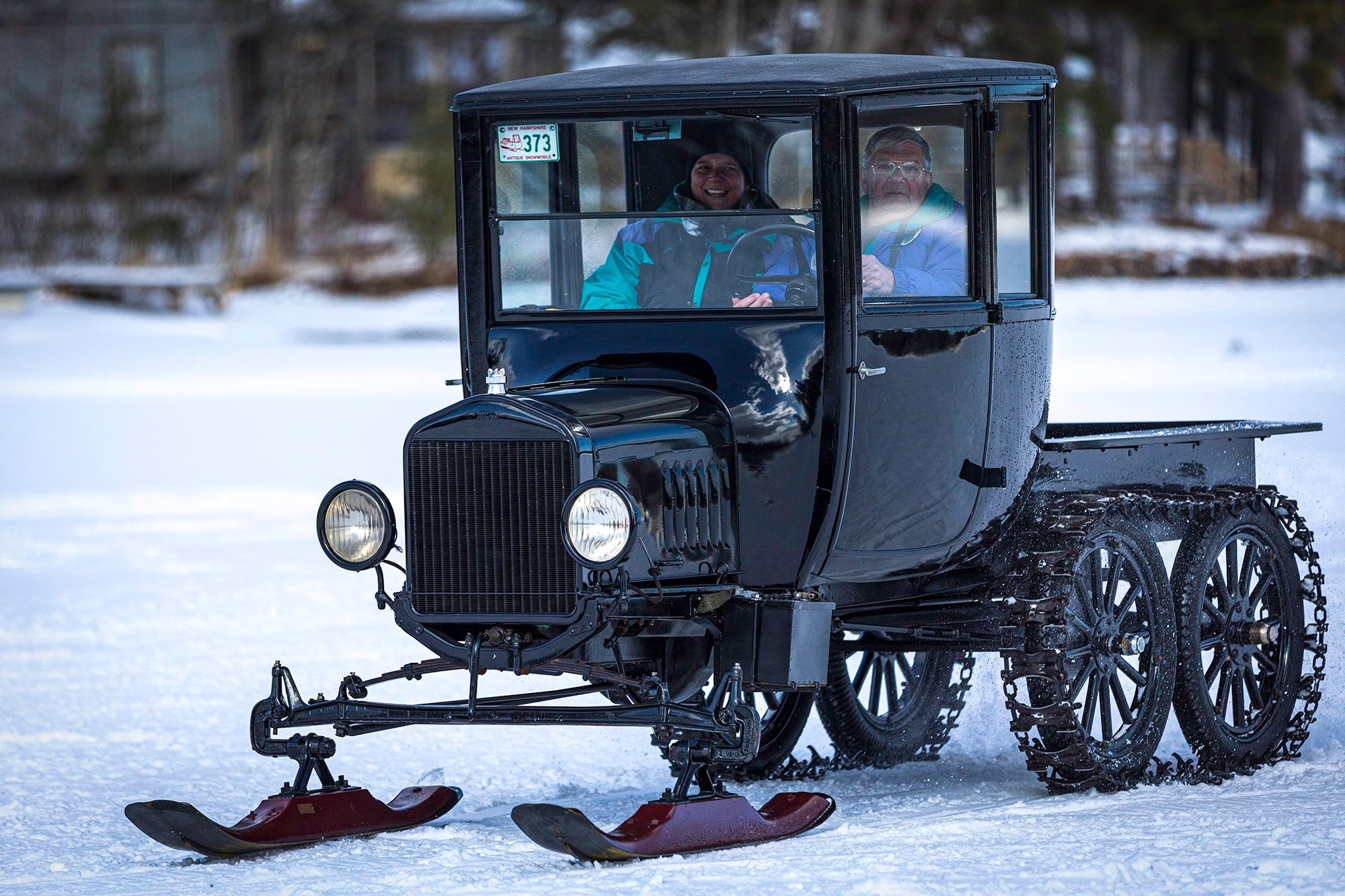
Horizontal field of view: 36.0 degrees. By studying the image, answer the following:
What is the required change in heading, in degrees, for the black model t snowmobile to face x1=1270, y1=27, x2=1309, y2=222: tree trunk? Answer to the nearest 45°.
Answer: approximately 135° to its right

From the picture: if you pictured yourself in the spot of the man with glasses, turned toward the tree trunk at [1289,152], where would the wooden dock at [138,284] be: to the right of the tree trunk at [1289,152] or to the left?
left

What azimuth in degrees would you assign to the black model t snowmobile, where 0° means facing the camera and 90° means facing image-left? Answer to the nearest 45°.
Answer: approximately 45°

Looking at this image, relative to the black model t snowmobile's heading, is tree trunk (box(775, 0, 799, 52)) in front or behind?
behind

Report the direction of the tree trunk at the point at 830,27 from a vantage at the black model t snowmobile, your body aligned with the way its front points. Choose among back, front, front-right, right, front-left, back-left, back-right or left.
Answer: back-right

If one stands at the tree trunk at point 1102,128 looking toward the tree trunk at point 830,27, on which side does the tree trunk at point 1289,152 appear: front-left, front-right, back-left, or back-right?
back-left

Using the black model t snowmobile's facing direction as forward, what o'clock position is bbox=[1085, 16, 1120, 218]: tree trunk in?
The tree trunk is roughly at 5 o'clock from the black model t snowmobile.

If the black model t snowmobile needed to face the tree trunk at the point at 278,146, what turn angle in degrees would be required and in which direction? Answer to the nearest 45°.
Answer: approximately 135° to its right

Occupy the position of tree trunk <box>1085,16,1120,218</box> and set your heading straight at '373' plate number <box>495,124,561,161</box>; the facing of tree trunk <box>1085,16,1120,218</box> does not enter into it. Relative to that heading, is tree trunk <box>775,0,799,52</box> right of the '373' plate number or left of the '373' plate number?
right
